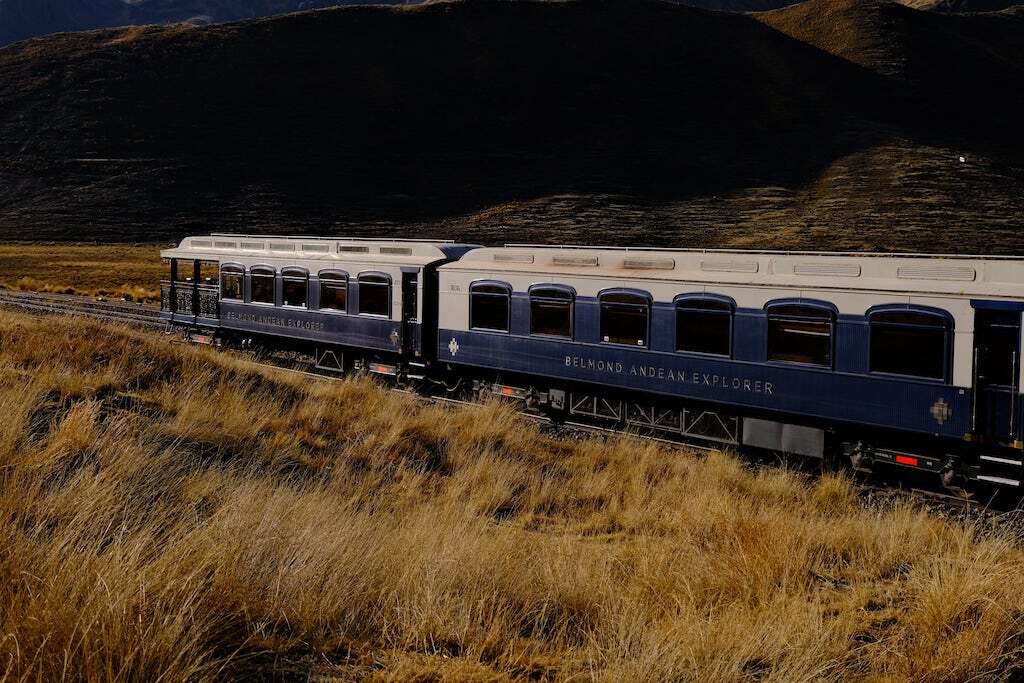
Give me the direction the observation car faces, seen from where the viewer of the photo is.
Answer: facing the viewer and to the right of the viewer

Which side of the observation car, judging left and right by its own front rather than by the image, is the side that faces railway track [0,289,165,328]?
back

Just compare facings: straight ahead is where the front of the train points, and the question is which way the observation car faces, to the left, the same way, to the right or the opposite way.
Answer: the same way

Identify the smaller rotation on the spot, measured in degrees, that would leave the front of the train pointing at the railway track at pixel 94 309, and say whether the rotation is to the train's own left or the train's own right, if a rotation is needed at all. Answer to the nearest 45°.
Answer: approximately 180°

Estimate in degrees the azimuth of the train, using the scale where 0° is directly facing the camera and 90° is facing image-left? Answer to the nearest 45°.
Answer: approximately 315°
